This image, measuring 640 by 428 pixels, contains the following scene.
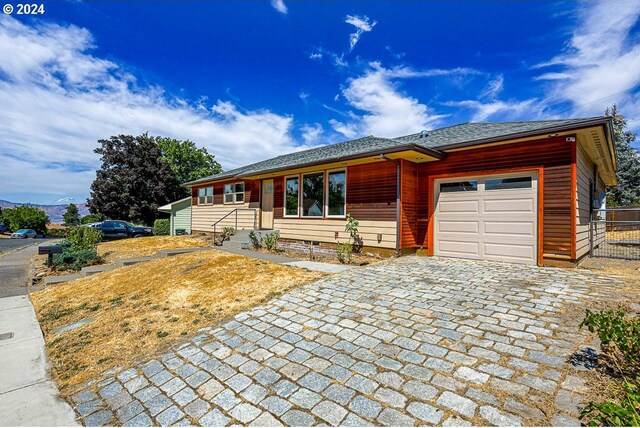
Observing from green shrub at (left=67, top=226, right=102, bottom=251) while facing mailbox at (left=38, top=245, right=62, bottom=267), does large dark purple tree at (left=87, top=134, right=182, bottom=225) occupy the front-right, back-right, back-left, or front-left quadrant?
back-right

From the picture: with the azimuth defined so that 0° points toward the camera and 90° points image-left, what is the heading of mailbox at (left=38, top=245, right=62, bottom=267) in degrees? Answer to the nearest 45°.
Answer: approximately 90°

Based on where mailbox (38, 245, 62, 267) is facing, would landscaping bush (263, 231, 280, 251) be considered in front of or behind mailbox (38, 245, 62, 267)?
behind

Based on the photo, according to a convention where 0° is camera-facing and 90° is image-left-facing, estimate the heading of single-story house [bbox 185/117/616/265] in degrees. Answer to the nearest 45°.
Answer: approximately 45°

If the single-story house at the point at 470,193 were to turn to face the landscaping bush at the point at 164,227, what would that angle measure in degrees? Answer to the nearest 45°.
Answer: approximately 90° to its right

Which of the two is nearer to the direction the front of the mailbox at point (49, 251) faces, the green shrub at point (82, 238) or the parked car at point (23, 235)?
the parked car

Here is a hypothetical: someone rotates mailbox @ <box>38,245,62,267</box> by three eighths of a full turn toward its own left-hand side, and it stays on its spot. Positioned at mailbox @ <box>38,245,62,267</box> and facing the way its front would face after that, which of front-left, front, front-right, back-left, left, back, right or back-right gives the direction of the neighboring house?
left
